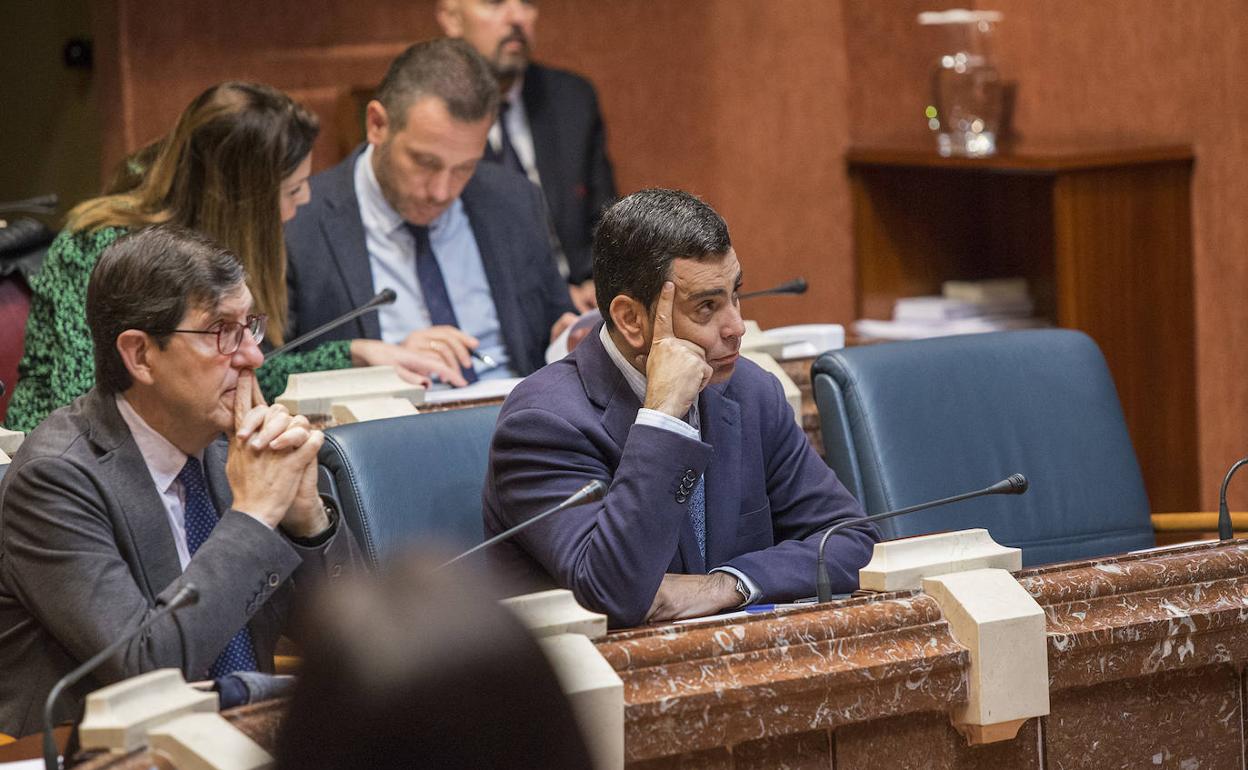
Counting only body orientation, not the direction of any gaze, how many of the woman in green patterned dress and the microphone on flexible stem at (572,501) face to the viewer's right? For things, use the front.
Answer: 2

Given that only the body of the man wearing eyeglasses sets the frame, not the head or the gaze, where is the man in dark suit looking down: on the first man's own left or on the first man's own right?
on the first man's own left

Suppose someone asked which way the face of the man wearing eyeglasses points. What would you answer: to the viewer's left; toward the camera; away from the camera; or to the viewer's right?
to the viewer's right

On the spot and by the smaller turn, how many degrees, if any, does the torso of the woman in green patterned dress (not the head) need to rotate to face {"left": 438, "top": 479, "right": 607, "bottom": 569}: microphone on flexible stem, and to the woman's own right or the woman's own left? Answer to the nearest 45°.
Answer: approximately 90° to the woman's own right

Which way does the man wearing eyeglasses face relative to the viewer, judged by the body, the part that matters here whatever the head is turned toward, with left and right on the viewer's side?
facing the viewer and to the right of the viewer

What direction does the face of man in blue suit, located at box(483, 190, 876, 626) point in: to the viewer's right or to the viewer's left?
to the viewer's right

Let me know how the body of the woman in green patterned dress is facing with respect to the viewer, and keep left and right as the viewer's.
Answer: facing to the right of the viewer

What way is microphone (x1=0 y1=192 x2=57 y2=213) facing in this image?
to the viewer's right

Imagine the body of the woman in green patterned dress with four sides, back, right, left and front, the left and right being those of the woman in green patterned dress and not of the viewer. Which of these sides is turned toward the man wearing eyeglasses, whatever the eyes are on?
right
